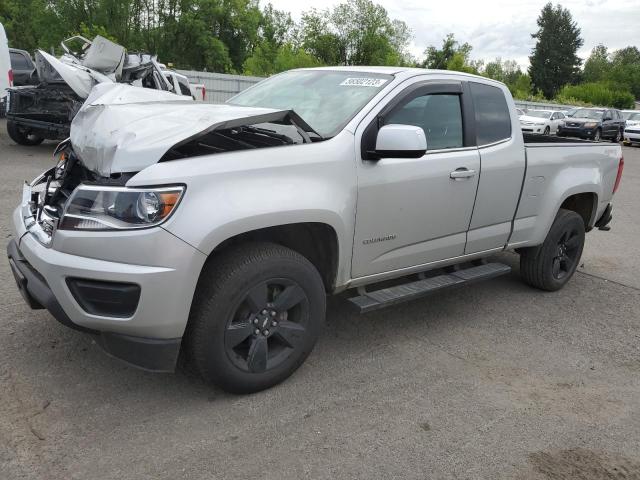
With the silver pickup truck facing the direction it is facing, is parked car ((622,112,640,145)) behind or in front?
behind

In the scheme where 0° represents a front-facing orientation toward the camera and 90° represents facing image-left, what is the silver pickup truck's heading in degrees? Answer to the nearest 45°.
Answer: approximately 45°

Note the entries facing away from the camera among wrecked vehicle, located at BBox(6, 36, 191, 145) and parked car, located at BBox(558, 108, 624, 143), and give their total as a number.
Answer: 0

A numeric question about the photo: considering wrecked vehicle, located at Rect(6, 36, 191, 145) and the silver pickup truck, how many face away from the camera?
0

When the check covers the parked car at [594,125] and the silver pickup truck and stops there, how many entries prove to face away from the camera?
0

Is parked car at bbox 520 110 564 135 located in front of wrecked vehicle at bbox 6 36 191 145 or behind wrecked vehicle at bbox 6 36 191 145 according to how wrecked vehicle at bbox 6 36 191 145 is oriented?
behind
